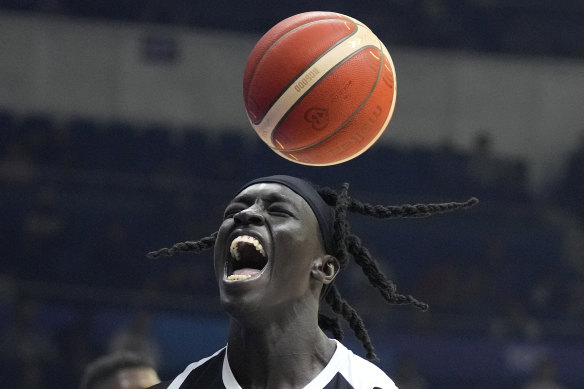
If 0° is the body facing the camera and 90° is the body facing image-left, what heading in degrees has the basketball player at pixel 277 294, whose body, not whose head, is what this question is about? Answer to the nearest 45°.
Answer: approximately 45°

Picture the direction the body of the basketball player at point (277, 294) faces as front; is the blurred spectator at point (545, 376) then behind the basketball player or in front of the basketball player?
behind

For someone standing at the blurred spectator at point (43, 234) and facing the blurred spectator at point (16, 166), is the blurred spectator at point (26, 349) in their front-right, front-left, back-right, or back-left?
back-left

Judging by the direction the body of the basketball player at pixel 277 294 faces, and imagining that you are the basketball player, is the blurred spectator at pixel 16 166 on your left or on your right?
on your right

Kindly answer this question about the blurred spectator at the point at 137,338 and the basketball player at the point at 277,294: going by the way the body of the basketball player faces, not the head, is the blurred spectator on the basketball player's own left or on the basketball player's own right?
on the basketball player's own right
